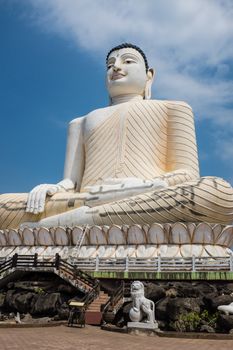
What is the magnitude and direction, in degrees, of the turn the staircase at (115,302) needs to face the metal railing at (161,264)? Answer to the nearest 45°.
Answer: approximately 180°

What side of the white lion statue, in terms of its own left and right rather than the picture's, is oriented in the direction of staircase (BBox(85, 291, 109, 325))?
right

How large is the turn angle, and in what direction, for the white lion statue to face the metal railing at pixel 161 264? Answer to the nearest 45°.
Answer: approximately 135° to its right

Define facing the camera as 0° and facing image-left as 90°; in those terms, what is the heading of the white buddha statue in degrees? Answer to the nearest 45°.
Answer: approximately 45°

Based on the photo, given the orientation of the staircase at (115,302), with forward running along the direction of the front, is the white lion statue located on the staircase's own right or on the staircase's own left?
on the staircase's own left

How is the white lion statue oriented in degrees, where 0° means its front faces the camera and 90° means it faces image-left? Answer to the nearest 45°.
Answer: approximately 45°

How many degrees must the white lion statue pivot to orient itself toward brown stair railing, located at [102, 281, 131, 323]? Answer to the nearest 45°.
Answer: approximately 90° to its right

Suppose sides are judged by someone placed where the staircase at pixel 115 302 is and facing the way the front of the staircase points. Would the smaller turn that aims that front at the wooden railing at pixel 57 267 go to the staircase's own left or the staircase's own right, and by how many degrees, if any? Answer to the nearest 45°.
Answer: approximately 90° to the staircase's own right
